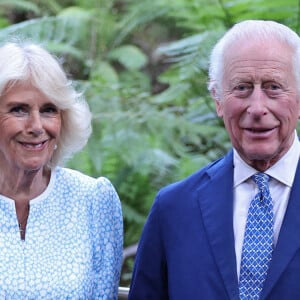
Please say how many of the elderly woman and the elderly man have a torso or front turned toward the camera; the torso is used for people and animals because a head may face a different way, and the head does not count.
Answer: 2

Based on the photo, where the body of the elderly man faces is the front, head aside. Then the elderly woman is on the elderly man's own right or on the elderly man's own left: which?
on the elderly man's own right

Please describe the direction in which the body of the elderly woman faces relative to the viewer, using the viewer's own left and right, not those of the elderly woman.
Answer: facing the viewer

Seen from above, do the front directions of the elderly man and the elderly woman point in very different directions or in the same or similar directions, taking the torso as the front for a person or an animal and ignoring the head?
same or similar directions

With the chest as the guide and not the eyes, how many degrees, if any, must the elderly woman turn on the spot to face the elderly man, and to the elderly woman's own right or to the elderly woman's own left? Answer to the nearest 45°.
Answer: approximately 45° to the elderly woman's own left
